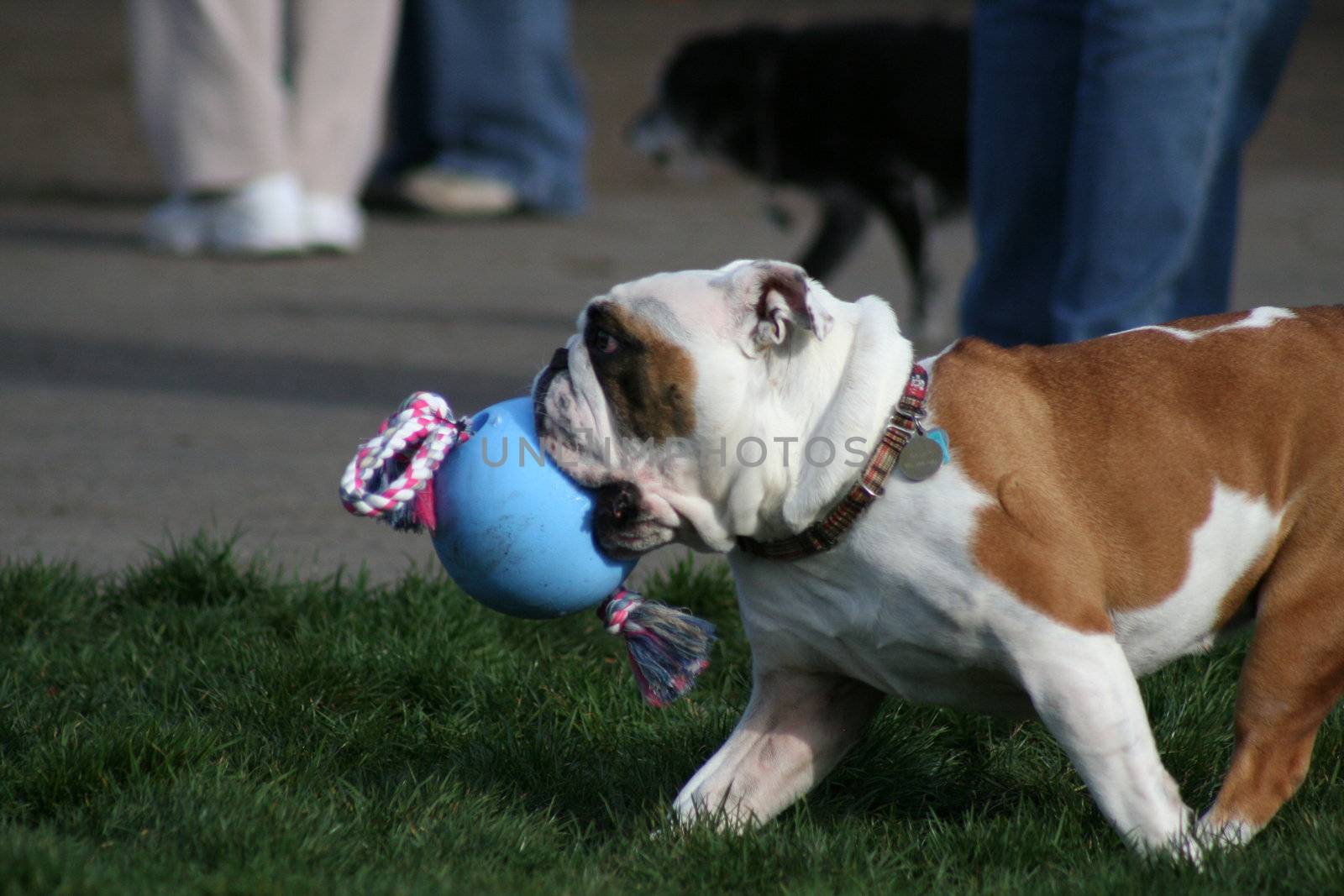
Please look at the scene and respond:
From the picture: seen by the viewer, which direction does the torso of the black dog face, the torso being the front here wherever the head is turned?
to the viewer's left

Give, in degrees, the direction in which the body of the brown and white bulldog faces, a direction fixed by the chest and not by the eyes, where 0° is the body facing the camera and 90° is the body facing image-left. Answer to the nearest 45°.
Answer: approximately 90°

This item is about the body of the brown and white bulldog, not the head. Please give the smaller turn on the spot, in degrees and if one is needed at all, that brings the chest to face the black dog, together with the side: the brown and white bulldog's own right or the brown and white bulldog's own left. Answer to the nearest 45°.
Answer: approximately 90° to the brown and white bulldog's own right

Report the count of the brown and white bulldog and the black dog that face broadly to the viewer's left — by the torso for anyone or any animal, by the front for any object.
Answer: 2

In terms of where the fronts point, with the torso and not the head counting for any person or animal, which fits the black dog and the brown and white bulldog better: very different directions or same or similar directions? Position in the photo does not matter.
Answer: same or similar directions

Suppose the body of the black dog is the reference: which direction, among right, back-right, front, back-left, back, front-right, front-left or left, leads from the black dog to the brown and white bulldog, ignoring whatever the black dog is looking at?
left
